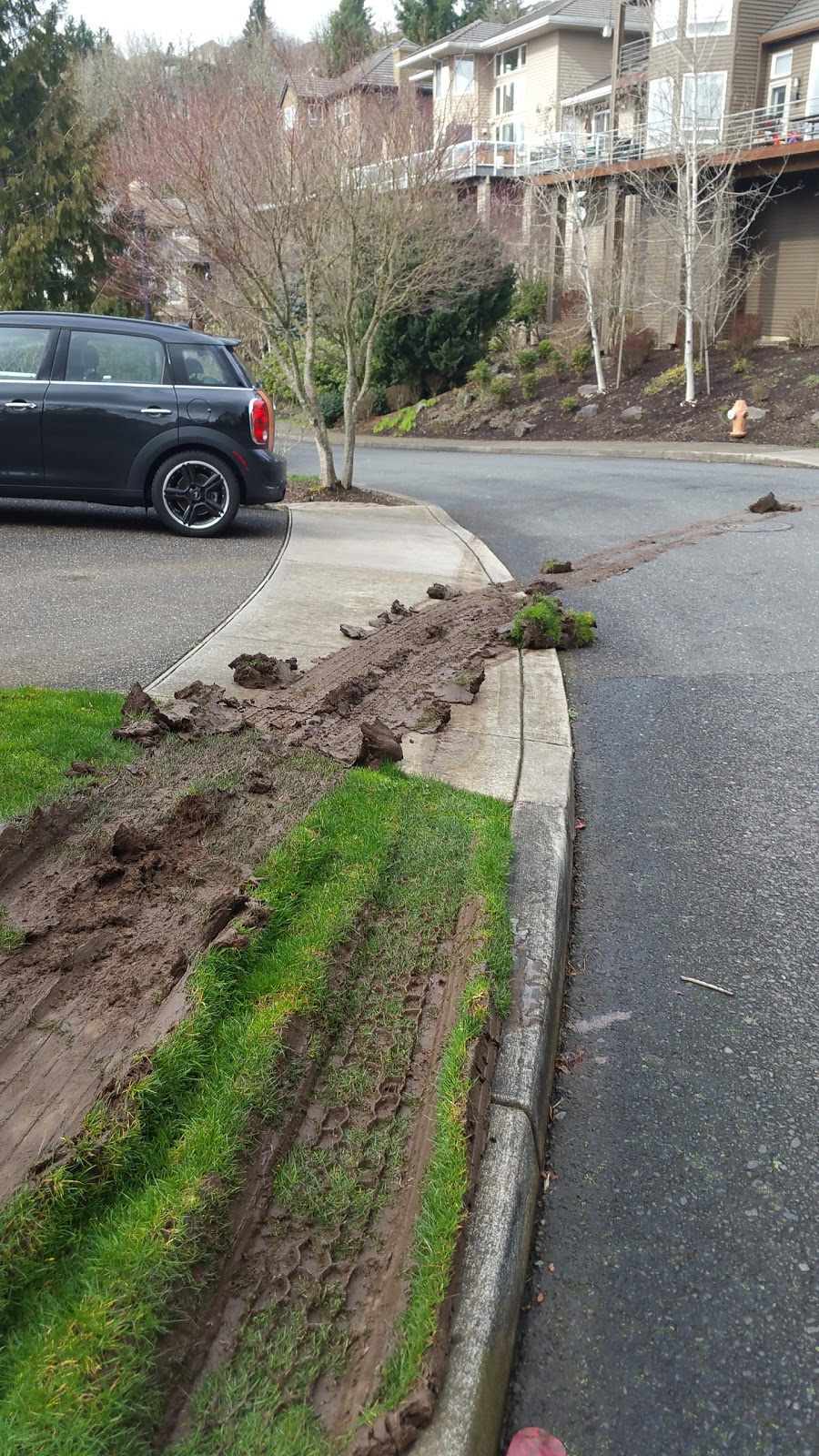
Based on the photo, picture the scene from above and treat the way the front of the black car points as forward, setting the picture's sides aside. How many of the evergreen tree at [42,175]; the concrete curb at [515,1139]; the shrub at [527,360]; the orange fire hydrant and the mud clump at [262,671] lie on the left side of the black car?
2

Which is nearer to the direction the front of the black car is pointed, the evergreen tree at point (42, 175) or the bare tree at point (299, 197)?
the evergreen tree

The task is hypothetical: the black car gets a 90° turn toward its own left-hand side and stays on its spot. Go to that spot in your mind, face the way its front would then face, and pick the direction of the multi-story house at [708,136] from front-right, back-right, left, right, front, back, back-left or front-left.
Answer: back-left

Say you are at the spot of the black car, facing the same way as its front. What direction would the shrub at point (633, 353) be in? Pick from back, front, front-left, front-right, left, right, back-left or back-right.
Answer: back-right

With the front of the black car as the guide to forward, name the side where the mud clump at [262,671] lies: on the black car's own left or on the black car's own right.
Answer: on the black car's own left

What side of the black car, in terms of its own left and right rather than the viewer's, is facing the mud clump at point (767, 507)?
back

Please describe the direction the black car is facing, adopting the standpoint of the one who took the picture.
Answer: facing to the left of the viewer

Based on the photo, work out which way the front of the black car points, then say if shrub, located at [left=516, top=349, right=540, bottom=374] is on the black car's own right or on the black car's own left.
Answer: on the black car's own right

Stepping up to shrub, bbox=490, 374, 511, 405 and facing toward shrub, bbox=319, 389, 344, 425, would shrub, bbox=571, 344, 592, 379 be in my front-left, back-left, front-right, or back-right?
back-right

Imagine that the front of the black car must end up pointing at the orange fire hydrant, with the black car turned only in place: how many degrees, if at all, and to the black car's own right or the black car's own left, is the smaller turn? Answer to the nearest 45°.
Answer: approximately 135° to the black car's own right
